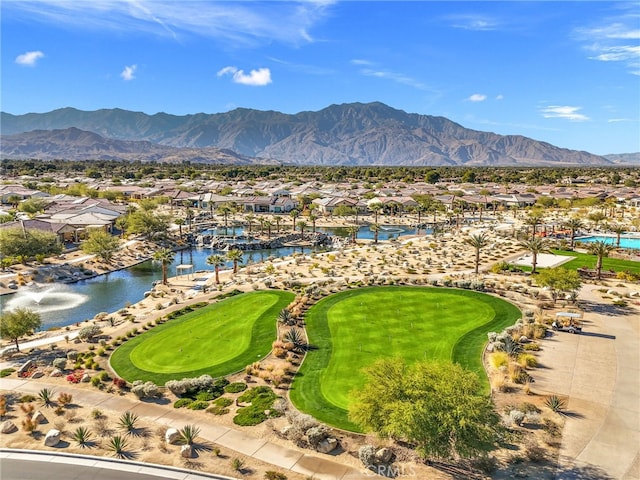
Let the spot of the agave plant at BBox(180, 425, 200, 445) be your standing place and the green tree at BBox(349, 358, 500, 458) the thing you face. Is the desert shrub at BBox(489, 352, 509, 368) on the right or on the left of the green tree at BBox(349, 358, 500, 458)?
left

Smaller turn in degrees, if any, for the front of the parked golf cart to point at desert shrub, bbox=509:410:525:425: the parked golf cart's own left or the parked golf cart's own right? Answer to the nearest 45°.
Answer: approximately 90° to the parked golf cart's own left

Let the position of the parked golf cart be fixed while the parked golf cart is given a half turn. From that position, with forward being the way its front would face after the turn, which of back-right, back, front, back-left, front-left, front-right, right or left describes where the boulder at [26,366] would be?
back-right

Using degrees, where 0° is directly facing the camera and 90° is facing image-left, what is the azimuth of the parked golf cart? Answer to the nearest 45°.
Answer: approximately 90°

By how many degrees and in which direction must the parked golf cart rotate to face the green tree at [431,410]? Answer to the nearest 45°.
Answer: approximately 90° to its left

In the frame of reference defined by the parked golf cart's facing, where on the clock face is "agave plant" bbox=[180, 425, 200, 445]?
The agave plant is roughly at 10 o'clock from the parked golf cart.

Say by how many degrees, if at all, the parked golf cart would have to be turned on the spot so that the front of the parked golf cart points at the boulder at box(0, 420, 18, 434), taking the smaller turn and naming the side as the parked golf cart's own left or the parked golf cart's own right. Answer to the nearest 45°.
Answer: approximately 45° to the parked golf cart's own left

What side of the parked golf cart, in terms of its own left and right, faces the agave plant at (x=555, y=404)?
left

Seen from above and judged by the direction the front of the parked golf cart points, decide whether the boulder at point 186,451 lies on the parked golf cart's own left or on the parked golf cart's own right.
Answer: on the parked golf cart's own left

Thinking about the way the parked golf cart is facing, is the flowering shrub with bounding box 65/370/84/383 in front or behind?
in front

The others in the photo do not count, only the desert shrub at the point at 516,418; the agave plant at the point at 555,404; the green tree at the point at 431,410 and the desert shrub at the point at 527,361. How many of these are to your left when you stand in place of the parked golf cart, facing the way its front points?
4

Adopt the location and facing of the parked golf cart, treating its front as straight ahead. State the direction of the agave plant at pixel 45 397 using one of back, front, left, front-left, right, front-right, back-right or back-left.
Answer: front-left

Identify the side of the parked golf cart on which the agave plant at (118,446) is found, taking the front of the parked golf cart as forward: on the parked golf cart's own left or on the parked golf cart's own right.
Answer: on the parked golf cart's own left
